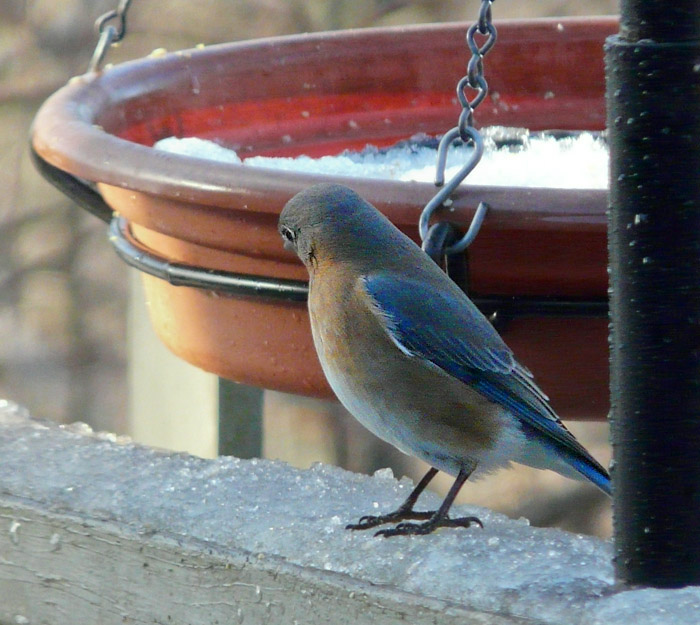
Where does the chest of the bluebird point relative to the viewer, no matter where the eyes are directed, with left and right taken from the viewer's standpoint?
facing to the left of the viewer
